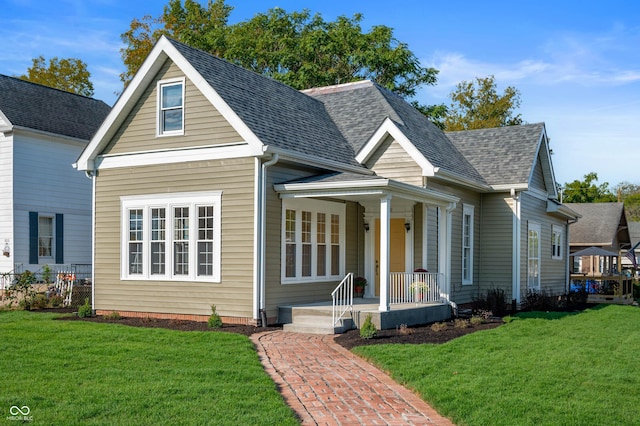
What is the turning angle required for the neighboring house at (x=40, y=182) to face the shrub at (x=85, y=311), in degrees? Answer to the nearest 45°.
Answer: approximately 45° to its left

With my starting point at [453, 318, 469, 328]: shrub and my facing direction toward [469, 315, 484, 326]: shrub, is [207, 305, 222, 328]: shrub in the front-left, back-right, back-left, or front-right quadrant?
back-left

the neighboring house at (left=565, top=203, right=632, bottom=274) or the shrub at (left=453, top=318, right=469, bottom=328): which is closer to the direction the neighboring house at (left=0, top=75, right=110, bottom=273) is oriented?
the shrub

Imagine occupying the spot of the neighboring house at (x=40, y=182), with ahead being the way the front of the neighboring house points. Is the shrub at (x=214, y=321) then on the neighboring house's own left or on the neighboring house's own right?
on the neighboring house's own left

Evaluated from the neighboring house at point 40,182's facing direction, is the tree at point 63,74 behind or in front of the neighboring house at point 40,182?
behind

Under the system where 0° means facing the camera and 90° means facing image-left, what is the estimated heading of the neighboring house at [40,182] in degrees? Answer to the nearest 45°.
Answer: approximately 45°

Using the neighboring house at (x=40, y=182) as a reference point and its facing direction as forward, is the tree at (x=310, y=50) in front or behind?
behind

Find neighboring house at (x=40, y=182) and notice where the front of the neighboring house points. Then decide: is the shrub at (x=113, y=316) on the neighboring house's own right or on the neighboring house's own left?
on the neighboring house's own left

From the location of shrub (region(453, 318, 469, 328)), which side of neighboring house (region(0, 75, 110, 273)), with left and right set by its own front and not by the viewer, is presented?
left
